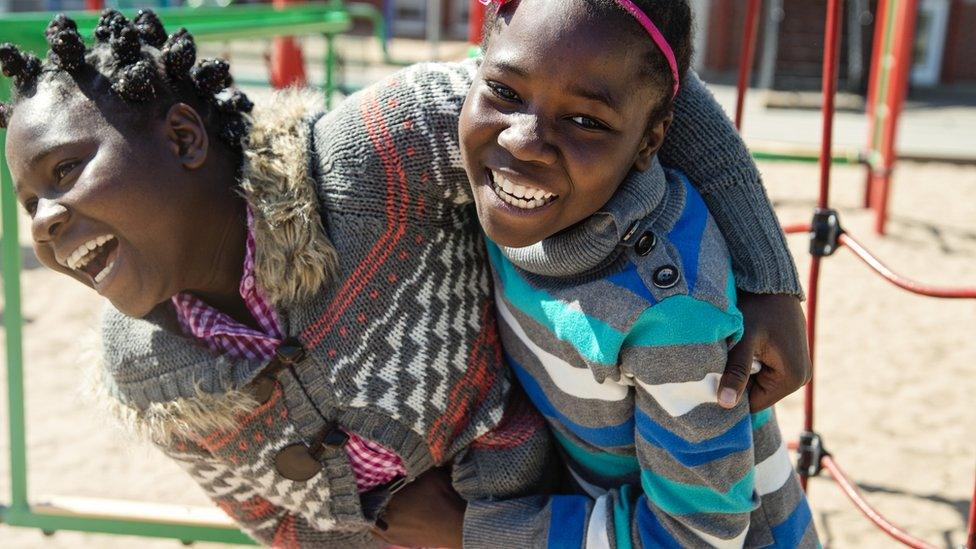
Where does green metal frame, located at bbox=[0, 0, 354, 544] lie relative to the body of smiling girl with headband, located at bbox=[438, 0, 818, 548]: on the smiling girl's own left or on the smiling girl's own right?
on the smiling girl's own right

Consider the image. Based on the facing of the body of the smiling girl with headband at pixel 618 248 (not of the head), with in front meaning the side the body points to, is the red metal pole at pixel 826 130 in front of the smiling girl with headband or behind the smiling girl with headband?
behind

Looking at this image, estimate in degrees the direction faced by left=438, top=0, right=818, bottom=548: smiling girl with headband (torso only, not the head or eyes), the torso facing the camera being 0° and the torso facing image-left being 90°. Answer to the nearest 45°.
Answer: approximately 45°
